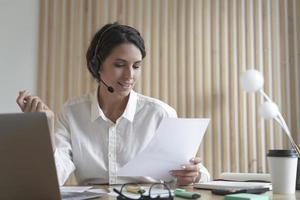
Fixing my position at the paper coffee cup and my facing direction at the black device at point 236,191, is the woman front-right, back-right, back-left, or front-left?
front-right

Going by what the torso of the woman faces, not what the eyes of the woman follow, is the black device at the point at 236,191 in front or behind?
in front

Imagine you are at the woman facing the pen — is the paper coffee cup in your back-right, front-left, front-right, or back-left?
front-left

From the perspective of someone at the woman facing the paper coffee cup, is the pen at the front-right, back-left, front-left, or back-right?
front-right

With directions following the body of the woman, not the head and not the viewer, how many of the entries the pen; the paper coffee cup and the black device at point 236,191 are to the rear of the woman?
0

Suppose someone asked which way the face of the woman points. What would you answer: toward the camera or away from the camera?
toward the camera

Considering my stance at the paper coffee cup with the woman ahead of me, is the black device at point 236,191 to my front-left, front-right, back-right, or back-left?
front-left

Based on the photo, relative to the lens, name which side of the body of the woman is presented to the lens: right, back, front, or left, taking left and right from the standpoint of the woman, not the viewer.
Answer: front

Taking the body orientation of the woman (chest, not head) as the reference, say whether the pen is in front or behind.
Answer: in front

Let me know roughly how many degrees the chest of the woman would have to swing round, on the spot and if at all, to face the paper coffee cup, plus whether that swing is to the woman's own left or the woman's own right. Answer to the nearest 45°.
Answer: approximately 45° to the woman's own left
